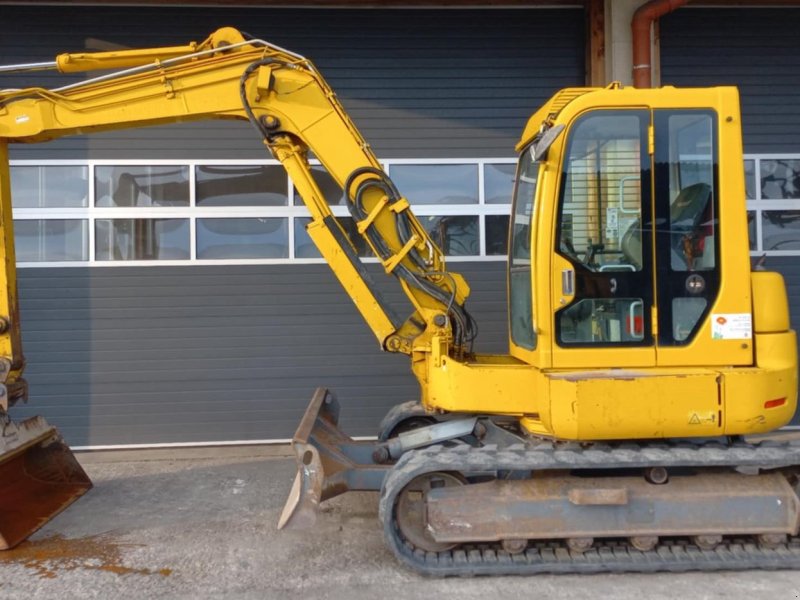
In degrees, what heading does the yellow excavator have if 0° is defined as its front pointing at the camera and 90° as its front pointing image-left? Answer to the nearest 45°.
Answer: approximately 90°
